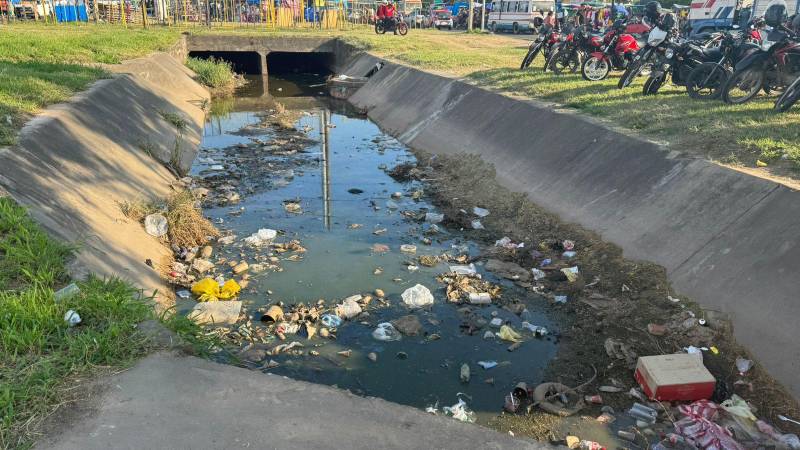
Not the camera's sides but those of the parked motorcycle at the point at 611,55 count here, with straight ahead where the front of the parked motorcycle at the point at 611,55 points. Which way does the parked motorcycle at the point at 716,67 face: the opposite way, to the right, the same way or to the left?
the same way

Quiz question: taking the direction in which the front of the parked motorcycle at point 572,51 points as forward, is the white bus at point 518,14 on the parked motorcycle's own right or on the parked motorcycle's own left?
on the parked motorcycle's own right

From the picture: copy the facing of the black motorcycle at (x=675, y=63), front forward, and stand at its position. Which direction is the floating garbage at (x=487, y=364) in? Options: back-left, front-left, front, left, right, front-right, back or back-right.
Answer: front-left

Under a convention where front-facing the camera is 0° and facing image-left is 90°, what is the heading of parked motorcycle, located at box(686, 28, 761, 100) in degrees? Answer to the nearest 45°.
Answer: approximately 45°

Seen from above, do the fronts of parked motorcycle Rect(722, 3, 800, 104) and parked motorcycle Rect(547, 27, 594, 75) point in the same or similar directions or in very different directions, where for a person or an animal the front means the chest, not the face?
same or similar directions

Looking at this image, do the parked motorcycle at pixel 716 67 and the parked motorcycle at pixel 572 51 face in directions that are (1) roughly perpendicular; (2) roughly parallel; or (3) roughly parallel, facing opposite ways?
roughly parallel

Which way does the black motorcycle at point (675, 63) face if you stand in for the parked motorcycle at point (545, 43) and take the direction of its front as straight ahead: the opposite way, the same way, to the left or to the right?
the same way

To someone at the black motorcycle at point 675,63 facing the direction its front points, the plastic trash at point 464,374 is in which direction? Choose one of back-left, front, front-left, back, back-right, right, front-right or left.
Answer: front-left

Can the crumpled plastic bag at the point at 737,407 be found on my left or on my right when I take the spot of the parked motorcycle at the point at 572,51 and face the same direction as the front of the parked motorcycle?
on my left

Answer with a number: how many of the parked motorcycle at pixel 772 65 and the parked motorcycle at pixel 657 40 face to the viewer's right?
0

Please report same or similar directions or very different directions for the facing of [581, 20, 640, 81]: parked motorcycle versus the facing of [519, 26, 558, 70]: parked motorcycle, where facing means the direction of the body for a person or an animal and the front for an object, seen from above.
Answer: same or similar directions

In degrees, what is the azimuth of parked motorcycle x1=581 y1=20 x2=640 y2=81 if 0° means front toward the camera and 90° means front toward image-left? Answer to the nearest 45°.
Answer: approximately 45°

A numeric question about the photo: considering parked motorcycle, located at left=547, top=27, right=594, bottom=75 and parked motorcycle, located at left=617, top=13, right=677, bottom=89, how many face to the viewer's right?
0

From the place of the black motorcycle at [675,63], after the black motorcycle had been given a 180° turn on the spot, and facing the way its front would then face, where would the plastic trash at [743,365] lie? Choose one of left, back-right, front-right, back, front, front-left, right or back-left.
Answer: back-right

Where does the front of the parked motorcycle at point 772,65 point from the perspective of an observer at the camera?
facing the viewer and to the left of the viewer

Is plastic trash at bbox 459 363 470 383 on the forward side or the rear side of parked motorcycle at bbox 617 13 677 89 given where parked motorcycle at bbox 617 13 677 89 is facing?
on the forward side
